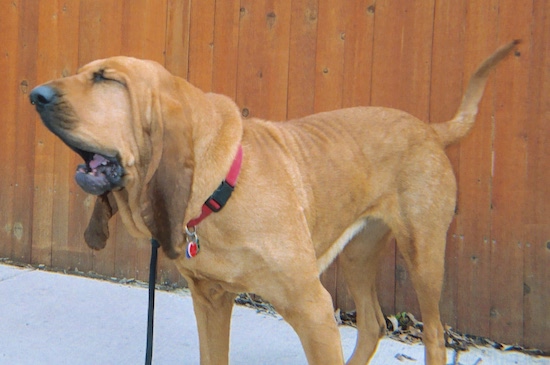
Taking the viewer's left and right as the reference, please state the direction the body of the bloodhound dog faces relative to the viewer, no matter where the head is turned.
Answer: facing the viewer and to the left of the viewer
